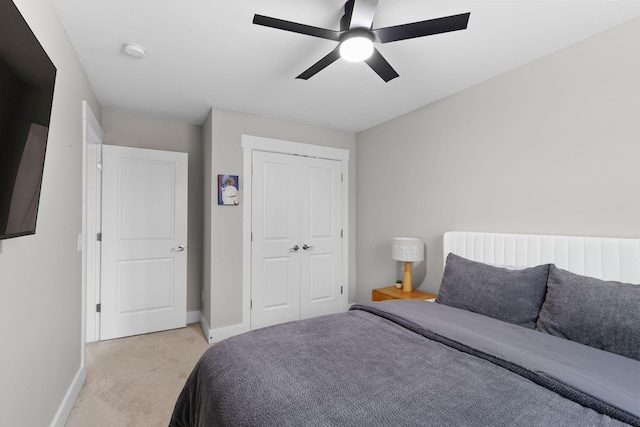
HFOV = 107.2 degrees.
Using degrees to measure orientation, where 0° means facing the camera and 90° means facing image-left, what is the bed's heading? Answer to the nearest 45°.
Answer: approximately 45°

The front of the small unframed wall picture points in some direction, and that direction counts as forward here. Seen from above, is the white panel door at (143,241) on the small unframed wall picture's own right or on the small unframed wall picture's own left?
on the small unframed wall picture's own right

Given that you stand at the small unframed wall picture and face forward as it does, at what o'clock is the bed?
The bed is roughly at 11 o'clock from the small unframed wall picture.

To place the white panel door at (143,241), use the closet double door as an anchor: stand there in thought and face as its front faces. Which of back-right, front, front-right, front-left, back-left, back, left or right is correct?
back-right

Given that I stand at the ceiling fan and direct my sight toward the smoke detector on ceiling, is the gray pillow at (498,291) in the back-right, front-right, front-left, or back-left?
back-right

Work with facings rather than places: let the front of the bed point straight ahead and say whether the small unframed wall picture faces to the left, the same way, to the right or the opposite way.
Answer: to the left
